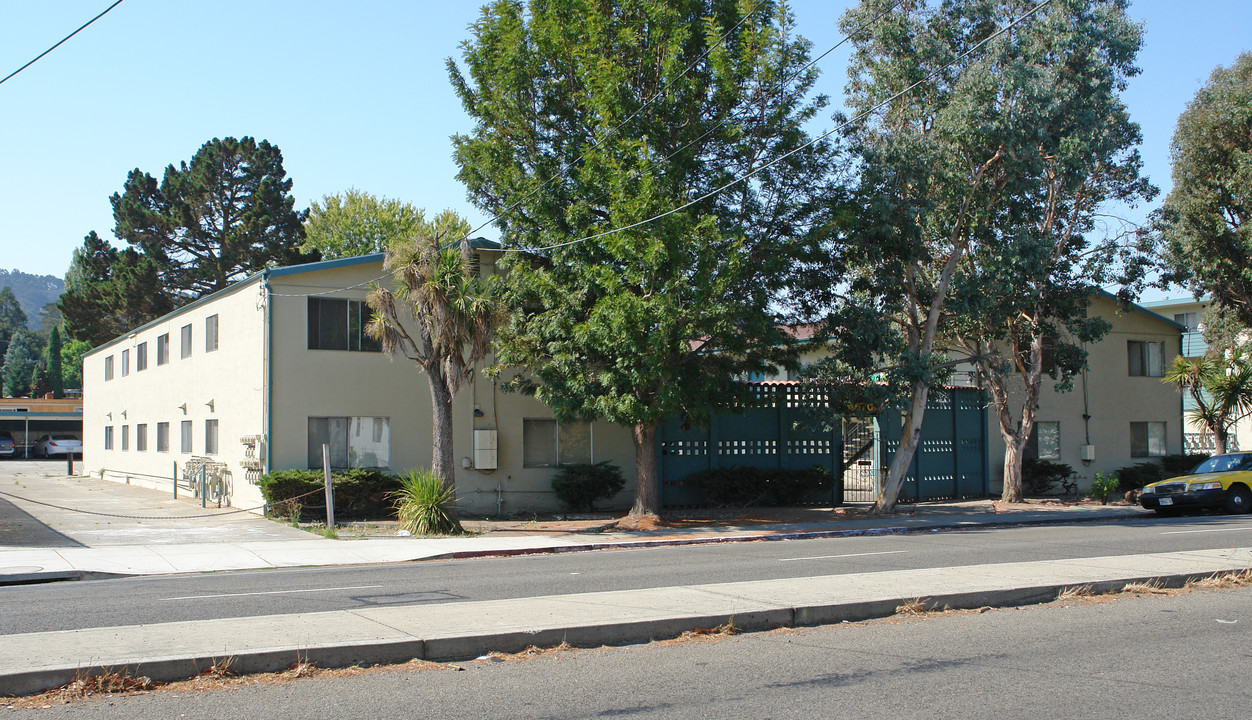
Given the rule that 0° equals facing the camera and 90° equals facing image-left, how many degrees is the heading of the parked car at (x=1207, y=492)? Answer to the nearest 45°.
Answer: approximately 45°

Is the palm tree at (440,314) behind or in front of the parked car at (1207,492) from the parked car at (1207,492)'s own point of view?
in front

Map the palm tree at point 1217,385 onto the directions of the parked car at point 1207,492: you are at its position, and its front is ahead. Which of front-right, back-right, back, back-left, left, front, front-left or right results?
back-right

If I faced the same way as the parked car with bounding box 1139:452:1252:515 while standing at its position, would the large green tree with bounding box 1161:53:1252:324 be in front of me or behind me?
behind

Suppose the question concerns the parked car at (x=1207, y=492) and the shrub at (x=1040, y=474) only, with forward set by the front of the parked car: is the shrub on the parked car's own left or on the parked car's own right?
on the parked car's own right

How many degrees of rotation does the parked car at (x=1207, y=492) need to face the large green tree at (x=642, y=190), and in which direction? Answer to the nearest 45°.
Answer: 0° — it already faces it

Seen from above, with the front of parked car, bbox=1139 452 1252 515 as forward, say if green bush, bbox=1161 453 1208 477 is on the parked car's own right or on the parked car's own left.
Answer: on the parked car's own right

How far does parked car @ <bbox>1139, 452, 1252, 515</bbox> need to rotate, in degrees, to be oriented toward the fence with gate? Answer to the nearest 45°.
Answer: approximately 45° to its right

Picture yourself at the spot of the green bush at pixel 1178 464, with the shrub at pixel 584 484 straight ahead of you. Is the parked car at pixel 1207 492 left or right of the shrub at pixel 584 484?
left

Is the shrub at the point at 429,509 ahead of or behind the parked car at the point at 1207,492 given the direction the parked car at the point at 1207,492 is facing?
ahead
